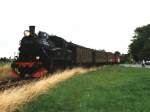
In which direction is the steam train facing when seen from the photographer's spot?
facing the viewer and to the left of the viewer
